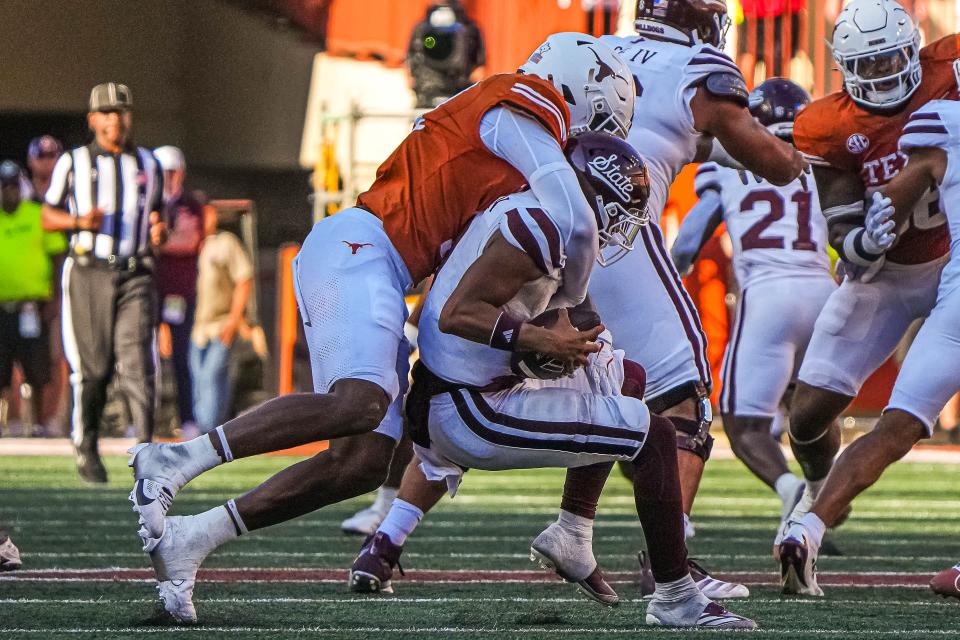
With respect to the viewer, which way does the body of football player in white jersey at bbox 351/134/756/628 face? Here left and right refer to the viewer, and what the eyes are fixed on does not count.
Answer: facing to the right of the viewer

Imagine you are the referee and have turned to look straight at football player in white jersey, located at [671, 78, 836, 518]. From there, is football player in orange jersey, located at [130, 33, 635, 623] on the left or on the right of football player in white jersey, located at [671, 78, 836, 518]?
right

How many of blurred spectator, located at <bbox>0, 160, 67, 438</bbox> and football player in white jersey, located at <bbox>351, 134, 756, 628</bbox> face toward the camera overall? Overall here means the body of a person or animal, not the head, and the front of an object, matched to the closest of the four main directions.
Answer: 1

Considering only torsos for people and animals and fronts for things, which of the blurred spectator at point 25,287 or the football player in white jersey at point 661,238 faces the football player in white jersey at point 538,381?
the blurred spectator

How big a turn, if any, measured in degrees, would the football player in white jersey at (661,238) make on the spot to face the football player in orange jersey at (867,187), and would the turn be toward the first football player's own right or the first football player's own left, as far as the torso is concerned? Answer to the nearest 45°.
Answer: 0° — they already face them

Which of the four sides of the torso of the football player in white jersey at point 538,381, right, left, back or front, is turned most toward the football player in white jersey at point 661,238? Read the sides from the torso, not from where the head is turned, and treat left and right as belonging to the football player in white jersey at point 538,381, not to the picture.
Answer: left

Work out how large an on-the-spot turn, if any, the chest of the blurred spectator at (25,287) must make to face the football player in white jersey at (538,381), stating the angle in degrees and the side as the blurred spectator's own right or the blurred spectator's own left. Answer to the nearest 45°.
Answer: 0° — they already face them

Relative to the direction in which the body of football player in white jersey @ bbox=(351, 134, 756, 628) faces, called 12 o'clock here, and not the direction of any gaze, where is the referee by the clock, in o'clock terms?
The referee is roughly at 8 o'clock from the football player in white jersey.

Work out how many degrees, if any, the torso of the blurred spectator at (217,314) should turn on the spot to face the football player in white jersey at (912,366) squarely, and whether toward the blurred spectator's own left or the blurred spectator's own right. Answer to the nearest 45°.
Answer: approximately 45° to the blurred spectator's own left

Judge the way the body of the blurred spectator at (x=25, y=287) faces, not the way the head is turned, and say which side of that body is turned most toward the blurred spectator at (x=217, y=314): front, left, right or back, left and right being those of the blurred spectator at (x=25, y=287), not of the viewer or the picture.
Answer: left
